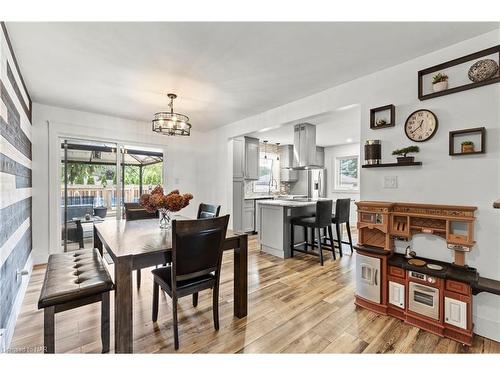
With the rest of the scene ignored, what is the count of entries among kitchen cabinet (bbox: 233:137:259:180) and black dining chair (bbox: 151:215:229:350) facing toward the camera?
1

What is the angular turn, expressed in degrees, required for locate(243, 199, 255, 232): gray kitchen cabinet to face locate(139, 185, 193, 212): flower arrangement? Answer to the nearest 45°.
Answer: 0° — it already faces it

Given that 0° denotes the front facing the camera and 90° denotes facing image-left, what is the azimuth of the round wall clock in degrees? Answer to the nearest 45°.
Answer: approximately 45°

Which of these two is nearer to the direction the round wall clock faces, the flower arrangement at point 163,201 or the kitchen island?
the flower arrangement

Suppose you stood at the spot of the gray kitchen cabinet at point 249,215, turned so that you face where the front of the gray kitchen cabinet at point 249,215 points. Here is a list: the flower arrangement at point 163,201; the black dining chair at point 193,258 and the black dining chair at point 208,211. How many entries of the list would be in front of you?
3

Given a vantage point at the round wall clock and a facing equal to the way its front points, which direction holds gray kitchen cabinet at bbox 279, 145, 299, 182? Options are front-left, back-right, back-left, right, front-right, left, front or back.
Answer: right

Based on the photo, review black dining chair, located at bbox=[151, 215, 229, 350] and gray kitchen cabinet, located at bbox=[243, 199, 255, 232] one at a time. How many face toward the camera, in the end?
1

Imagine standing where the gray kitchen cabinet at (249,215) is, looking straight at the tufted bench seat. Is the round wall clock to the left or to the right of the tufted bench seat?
left

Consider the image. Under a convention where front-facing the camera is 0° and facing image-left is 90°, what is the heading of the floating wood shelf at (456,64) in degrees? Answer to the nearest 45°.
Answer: approximately 45°

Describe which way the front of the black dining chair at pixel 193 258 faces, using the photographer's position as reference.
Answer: facing away from the viewer and to the left of the viewer

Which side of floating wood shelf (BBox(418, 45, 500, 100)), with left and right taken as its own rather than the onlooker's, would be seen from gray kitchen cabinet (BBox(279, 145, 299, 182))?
right

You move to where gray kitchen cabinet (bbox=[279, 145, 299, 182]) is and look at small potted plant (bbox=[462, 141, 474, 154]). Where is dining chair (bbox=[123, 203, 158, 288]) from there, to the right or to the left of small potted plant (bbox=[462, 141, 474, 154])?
right
